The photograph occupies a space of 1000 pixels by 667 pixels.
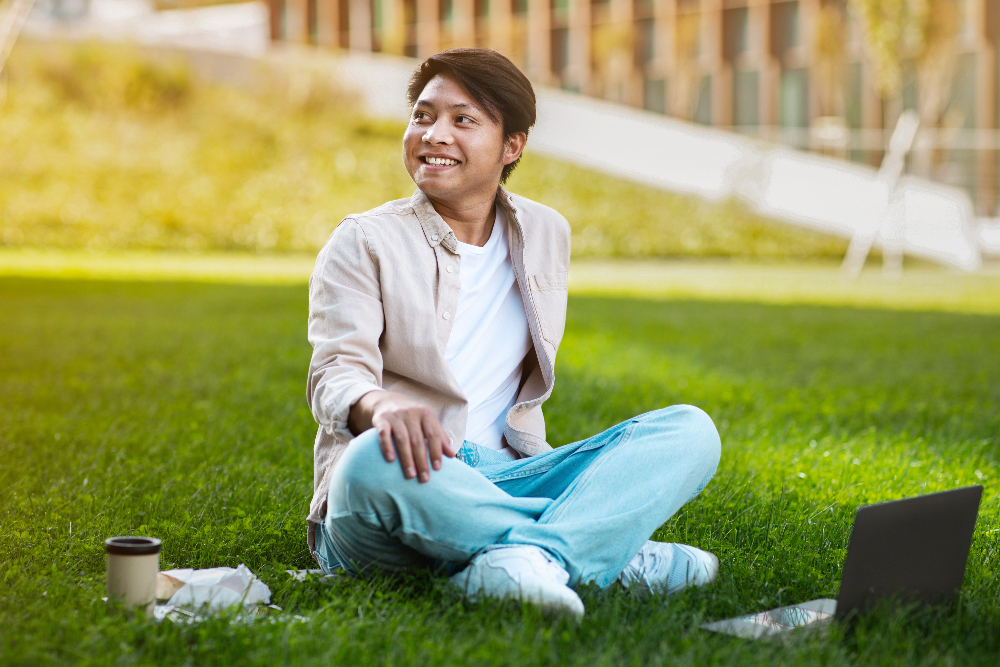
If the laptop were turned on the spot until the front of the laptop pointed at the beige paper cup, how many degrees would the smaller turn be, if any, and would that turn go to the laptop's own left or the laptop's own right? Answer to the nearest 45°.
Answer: approximately 45° to the laptop's own left

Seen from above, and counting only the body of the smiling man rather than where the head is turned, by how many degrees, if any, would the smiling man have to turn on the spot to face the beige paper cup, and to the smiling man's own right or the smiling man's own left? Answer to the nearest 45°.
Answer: approximately 90° to the smiling man's own right

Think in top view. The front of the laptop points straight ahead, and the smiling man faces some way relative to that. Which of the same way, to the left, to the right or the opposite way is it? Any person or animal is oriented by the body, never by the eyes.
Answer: the opposite way

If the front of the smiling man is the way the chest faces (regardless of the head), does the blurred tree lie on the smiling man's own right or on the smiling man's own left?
on the smiling man's own left

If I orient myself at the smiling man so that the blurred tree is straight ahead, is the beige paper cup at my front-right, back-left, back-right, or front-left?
back-left

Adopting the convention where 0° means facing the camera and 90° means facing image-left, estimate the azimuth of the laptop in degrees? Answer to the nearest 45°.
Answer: approximately 135°
